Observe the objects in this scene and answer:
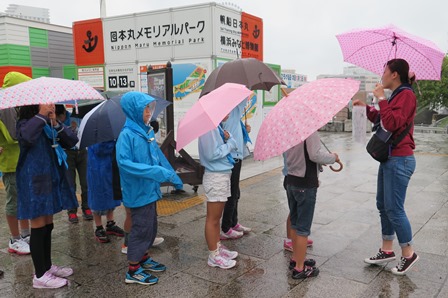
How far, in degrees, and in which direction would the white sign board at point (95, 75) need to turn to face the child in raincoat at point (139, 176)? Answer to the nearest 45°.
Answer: approximately 45° to its left

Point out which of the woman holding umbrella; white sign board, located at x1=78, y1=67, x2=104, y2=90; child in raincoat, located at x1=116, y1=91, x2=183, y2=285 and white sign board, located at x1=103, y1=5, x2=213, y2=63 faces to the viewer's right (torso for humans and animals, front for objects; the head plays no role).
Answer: the child in raincoat

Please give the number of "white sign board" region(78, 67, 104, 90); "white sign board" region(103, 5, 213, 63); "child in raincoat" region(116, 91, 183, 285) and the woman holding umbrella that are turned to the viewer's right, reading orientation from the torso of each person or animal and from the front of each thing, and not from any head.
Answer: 1

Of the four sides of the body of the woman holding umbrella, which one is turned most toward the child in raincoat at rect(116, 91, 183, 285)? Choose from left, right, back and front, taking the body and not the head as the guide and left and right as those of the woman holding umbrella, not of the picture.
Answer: front

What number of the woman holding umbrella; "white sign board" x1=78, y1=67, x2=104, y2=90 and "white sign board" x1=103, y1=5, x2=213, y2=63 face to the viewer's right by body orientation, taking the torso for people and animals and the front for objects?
0

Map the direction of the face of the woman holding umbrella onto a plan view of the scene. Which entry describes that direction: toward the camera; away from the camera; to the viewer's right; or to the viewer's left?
to the viewer's left

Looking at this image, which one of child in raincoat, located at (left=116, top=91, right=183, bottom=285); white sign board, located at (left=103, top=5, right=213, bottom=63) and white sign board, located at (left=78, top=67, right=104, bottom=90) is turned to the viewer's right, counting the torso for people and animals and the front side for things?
the child in raincoat

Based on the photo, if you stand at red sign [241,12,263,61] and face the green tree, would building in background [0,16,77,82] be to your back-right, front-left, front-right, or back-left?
back-left

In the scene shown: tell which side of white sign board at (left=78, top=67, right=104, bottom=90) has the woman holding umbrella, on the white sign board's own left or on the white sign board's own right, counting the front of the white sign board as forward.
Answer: on the white sign board's own left

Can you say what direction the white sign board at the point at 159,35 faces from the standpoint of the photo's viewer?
facing the viewer and to the left of the viewer

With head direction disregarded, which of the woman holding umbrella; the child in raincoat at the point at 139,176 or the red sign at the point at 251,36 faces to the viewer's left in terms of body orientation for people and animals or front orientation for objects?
the woman holding umbrella

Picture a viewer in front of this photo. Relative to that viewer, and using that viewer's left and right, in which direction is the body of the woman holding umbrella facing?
facing to the left of the viewer

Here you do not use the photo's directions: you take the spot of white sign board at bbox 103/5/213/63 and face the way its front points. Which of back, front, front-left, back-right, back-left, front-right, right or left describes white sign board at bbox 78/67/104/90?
right

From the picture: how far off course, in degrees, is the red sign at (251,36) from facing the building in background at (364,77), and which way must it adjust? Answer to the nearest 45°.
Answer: approximately 90° to its left

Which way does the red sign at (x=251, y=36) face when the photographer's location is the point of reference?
facing the viewer and to the right of the viewer

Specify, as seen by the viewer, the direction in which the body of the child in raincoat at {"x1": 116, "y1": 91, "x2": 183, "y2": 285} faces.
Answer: to the viewer's right

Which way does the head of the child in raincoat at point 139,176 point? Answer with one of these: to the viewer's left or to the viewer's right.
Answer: to the viewer's right

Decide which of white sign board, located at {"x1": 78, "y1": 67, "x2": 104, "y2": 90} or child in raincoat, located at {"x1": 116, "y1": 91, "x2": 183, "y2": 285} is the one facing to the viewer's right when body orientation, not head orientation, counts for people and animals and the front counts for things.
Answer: the child in raincoat

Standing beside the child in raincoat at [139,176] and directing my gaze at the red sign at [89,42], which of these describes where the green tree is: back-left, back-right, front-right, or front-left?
front-right

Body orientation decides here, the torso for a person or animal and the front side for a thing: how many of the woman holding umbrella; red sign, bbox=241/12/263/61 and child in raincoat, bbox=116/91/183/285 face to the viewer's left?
1
